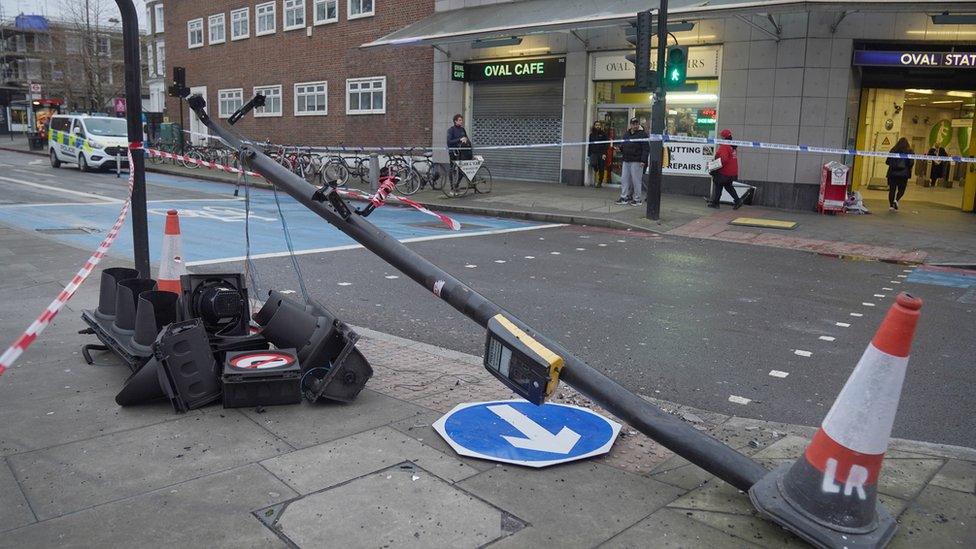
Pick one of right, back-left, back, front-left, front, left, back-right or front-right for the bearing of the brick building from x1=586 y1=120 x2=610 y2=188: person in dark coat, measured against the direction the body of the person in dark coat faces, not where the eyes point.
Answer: back-right

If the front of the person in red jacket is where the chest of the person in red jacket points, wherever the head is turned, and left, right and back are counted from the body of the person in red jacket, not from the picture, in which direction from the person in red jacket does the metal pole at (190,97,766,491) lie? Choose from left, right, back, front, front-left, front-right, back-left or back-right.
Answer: left

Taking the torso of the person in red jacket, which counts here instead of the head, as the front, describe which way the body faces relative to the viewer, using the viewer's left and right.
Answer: facing to the left of the viewer

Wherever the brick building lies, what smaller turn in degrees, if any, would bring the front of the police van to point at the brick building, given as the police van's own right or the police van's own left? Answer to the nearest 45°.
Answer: approximately 45° to the police van's own left

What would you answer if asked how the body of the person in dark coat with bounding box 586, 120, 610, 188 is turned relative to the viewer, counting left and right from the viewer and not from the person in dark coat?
facing the viewer

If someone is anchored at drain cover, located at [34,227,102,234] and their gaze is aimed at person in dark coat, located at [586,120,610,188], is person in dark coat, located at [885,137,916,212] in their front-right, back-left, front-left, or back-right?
front-right

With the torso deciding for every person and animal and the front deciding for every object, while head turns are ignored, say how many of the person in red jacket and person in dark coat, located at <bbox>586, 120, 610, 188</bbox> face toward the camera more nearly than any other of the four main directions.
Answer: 1

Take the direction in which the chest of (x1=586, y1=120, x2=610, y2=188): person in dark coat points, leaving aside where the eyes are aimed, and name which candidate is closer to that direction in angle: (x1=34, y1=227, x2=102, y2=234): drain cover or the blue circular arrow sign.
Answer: the blue circular arrow sign

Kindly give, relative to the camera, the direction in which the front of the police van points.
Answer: facing the viewer and to the right of the viewer

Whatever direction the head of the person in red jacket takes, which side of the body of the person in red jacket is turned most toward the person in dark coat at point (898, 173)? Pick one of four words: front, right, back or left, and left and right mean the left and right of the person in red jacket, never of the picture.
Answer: back

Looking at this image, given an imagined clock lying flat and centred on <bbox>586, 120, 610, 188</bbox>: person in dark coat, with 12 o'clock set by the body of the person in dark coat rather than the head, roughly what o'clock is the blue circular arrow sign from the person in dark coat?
The blue circular arrow sign is roughly at 12 o'clock from the person in dark coat.
